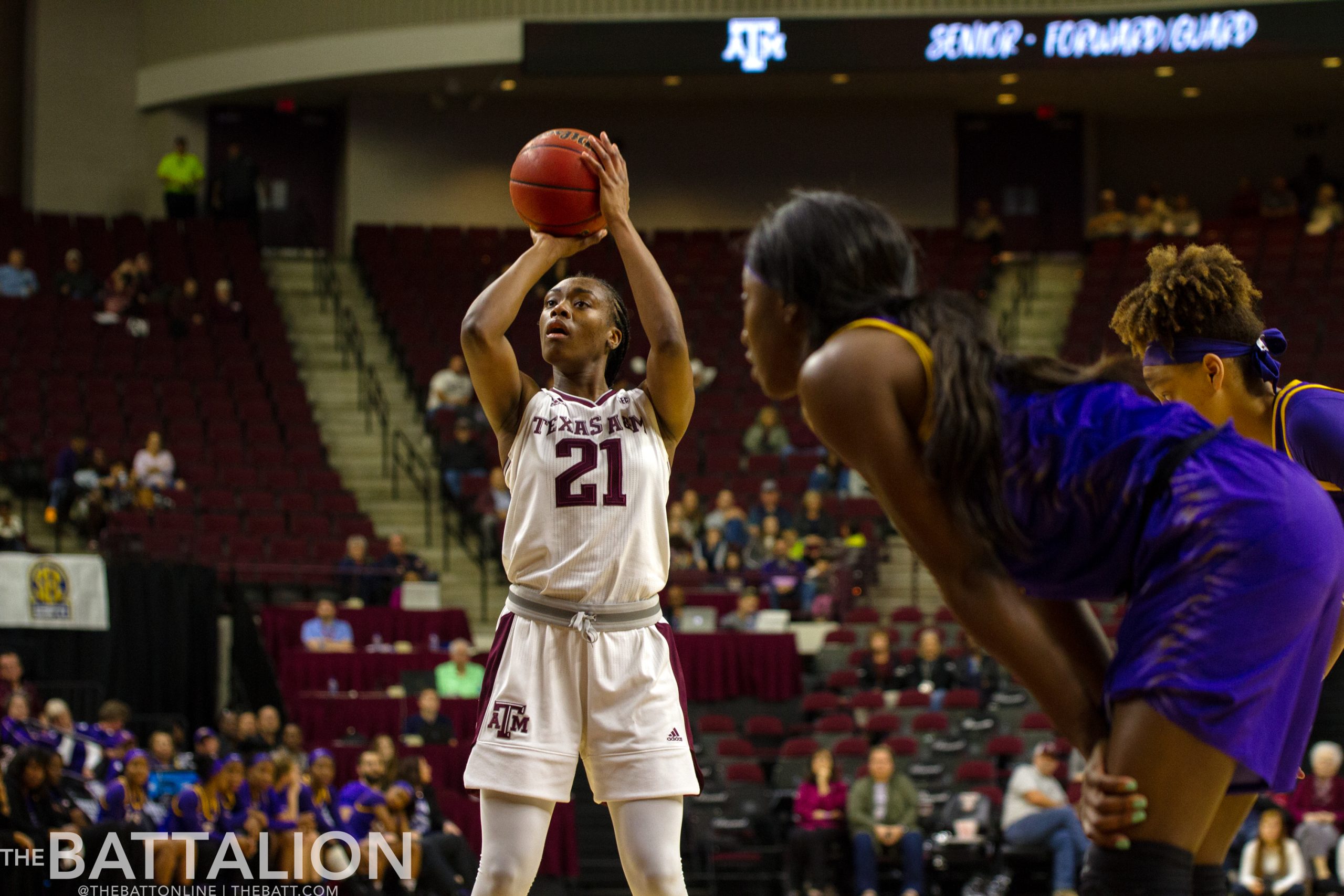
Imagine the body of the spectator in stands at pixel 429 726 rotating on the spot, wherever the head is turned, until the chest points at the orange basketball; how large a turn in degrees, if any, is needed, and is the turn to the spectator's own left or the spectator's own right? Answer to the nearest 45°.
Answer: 0° — they already face it

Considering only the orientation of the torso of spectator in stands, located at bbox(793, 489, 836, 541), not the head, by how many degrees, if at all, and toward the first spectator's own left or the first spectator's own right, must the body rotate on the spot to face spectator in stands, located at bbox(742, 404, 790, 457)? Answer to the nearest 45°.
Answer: approximately 180°

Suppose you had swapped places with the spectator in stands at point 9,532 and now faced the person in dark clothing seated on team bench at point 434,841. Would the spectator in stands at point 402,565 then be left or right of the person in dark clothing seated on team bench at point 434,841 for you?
left

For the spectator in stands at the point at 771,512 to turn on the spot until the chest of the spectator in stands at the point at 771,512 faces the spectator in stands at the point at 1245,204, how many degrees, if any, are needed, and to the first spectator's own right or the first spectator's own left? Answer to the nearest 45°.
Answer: approximately 135° to the first spectator's own left

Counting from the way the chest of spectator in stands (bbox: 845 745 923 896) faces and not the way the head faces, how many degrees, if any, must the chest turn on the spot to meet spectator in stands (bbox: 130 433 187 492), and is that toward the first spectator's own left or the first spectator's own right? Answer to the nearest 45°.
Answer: approximately 135° to the first spectator's own right

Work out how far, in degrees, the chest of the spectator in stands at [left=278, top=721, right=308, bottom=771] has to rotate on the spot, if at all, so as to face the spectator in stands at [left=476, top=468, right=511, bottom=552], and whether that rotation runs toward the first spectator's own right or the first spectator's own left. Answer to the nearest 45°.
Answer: approximately 135° to the first spectator's own left

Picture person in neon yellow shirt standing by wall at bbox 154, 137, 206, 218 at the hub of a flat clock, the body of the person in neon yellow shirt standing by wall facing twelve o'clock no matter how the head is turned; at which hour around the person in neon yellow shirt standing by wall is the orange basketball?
The orange basketball is roughly at 12 o'clock from the person in neon yellow shirt standing by wall.

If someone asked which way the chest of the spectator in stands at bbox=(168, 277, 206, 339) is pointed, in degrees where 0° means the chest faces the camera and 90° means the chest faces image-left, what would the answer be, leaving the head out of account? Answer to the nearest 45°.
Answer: approximately 315°

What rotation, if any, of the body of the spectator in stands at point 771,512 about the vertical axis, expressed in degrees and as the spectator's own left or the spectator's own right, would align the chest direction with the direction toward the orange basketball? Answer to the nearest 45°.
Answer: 0° — they already face it

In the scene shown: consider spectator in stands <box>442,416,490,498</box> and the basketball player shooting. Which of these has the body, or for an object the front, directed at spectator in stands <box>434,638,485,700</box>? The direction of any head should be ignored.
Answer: spectator in stands <box>442,416,490,498</box>
